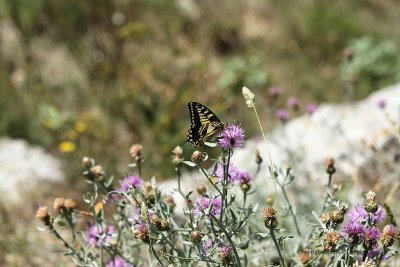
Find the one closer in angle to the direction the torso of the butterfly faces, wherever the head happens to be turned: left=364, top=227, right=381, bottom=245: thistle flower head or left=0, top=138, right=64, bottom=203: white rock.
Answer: the thistle flower head

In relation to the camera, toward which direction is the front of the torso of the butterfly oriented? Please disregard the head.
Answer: to the viewer's right

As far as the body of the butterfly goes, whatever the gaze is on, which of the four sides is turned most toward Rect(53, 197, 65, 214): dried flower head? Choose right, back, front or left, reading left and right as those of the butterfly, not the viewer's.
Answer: back

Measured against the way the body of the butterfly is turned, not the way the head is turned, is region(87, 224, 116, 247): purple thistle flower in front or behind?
behind

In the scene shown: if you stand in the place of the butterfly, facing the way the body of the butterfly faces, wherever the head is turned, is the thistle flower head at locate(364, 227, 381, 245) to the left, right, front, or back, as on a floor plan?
front

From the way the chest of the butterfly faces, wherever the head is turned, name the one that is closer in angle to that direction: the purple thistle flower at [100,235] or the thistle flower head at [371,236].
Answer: the thistle flower head
